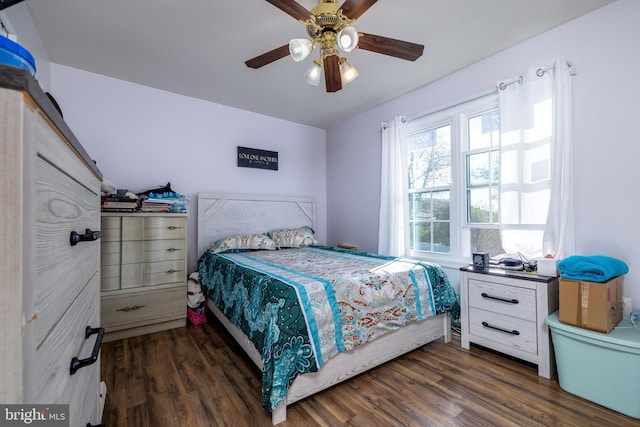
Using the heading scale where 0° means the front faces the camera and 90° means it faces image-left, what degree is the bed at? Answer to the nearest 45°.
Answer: approximately 315°

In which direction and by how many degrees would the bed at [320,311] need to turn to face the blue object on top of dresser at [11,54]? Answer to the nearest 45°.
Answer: approximately 90° to its right

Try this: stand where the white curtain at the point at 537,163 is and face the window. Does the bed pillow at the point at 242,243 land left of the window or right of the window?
left

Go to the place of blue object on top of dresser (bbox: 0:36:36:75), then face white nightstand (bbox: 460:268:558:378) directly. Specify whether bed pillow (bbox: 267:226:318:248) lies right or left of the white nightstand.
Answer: left

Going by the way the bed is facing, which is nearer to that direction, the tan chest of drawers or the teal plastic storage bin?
the teal plastic storage bin

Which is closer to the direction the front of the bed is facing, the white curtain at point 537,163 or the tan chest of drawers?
the white curtain

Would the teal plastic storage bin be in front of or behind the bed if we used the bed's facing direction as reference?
in front

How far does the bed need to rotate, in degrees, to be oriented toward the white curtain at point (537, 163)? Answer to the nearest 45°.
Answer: approximately 45° to its left

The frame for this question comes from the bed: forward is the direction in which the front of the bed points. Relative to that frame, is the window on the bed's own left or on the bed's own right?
on the bed's own left

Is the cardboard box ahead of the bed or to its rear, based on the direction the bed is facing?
ahead

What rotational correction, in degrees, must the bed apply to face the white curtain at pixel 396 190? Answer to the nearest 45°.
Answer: approximately 90° to its left
